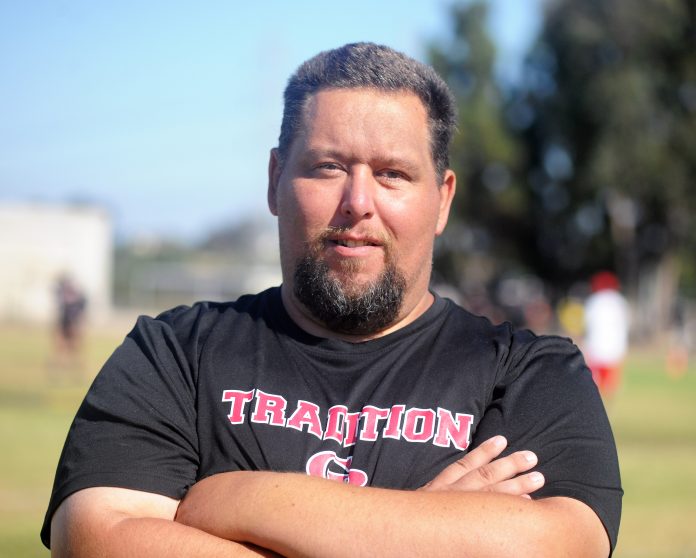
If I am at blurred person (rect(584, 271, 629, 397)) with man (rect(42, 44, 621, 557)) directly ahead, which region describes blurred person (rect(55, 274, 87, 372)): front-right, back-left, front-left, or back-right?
back-right

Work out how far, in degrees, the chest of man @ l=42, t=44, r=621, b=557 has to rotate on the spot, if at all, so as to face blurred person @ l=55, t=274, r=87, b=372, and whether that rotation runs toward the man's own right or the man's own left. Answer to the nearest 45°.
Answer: approximately 180°

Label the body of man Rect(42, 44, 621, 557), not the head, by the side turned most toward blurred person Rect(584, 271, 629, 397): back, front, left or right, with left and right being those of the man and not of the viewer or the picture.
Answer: back

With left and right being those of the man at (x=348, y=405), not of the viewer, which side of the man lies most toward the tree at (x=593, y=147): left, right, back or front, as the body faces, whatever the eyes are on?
back

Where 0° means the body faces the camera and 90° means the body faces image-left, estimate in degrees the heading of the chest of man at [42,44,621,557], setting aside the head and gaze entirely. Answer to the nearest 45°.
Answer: approximately 0°
